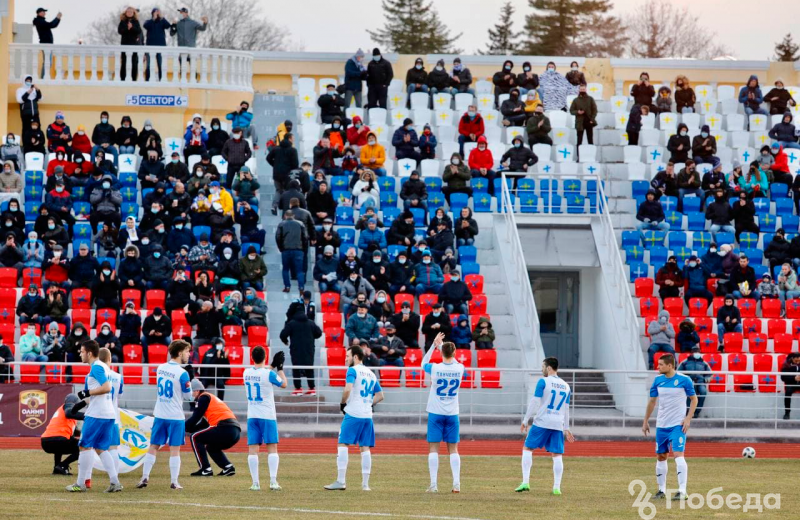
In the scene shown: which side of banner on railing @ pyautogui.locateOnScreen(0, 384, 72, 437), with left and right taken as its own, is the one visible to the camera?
front

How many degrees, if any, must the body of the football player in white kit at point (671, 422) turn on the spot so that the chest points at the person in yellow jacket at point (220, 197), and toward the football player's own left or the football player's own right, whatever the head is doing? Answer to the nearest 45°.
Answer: approximately 90° to the football player's own right

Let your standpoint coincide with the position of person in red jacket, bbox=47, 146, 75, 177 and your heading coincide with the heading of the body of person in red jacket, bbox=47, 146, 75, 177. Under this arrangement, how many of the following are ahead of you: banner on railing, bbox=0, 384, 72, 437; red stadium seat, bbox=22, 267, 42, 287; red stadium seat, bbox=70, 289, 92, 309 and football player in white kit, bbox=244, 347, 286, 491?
4

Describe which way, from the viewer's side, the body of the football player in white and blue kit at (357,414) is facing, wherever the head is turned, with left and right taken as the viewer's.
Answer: facing away from the viewer and to the left of the viewer

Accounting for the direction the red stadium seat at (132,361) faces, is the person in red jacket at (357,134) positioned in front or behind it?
behind

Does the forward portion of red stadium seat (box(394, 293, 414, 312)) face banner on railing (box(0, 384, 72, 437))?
no

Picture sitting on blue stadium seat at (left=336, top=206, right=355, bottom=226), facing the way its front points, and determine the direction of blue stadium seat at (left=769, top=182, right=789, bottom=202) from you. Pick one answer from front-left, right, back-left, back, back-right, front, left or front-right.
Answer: left

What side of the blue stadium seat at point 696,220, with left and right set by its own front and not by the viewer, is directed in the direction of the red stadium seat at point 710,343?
front

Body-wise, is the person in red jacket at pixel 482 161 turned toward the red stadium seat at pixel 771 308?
no

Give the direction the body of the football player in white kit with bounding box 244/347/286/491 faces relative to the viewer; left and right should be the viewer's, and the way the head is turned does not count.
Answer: facing away from the viewer and to the right of the viewer

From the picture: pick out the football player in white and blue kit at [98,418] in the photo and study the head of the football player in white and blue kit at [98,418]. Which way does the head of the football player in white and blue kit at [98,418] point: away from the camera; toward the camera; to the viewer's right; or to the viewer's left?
to the viewer's left

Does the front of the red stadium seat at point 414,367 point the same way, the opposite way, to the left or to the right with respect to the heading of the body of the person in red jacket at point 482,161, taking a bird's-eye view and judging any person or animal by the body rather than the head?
the same way

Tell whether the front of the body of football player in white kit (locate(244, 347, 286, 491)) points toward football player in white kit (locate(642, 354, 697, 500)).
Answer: no

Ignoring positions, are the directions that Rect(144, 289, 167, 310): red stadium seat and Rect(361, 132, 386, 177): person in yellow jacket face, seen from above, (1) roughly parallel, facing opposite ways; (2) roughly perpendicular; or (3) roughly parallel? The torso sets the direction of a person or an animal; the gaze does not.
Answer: roughly parallel

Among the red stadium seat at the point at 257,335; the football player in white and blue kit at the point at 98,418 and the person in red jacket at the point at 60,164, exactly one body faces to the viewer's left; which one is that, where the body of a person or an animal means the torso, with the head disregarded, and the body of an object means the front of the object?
the football player in white and blue kit

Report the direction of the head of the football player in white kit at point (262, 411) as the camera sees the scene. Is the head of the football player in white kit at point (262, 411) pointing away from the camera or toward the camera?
away from the camera

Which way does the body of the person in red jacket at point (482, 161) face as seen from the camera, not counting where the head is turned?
toward the camera

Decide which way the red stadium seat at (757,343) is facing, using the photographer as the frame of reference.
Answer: facing the viewer
